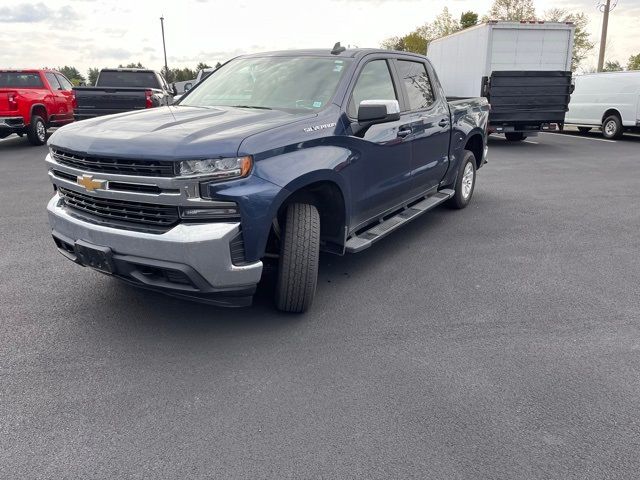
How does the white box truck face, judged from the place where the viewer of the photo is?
facing away from the viewer and to the left of the viewer

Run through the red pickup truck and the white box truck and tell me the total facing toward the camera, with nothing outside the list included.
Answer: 0

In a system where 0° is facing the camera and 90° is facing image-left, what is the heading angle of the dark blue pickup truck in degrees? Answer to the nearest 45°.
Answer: approximately 45°

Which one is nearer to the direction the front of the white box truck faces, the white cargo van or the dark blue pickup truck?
the white cargo van

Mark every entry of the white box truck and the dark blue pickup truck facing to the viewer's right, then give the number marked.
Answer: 0

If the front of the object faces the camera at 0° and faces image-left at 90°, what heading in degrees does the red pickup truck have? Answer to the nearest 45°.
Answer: approximately 225°

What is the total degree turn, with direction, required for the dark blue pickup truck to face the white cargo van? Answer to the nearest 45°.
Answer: approximately 180°

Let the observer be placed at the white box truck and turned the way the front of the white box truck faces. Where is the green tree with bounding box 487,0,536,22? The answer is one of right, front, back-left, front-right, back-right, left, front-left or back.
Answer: front-right

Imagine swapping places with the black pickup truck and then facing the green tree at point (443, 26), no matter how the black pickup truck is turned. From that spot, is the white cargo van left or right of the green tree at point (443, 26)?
right

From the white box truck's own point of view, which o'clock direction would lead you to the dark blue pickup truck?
The dark blue pickup truck is roughly at 8 o'clock from the white box truck.

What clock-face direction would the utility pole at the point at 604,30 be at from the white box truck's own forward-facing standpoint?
The utility pole is roughly at 2 o'clock from the white box truck.

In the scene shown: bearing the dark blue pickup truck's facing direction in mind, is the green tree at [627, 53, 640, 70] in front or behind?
behind
